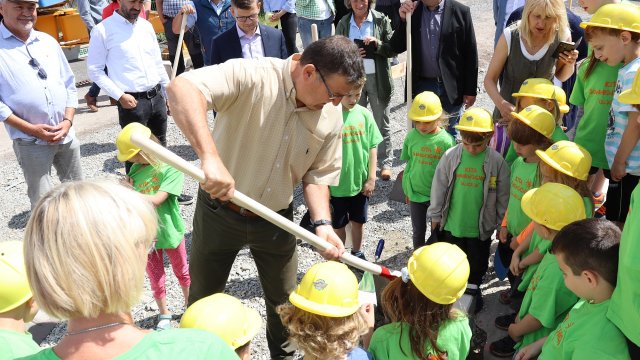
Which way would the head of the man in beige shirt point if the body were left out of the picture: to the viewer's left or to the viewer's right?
to the viewer's right

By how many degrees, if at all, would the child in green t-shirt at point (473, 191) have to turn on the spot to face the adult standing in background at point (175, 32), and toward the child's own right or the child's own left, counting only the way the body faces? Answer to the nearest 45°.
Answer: approximately 135° to the child's own right

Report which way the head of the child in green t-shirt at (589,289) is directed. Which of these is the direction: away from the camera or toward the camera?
away from the camera

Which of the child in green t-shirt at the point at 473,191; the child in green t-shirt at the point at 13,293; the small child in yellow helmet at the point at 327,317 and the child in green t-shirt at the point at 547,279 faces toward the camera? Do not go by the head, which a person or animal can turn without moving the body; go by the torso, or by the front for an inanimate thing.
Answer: the child in green t-shirt at the point at 473,191

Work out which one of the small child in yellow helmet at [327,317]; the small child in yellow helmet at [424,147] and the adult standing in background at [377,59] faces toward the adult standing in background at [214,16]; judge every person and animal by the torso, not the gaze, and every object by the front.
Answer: the small child in yellow helmet at [327,317]

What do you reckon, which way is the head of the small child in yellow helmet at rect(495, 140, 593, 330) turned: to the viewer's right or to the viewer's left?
to the viewer's left

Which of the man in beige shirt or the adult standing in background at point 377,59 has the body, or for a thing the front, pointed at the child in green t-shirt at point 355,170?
the adult standing in background

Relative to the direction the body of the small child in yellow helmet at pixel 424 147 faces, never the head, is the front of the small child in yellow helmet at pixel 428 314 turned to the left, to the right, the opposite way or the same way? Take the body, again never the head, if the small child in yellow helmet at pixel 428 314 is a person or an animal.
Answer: the opposite way

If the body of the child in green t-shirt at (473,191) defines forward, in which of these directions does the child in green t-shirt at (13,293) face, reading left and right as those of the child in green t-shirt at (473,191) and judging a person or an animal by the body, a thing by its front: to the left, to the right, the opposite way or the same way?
the opposite way

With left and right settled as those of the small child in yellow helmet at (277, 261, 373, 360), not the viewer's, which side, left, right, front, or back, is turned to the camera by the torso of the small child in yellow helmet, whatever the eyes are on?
back

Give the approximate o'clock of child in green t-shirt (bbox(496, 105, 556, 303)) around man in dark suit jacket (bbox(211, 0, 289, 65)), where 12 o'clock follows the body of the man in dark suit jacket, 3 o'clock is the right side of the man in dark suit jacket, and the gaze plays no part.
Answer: The child in green t-shirt is roughly at 11 o'clock from the man in dark suit jacket.

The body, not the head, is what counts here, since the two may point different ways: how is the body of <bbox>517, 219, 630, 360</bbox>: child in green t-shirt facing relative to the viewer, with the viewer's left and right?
facing to the left of the viewer

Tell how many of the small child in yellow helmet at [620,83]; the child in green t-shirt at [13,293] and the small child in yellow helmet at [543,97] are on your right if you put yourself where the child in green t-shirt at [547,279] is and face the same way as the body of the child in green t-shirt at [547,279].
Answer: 2

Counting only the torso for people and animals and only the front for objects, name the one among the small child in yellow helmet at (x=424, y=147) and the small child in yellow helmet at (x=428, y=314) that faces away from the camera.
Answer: the small child in yellow helmet at (x=428, y=314)

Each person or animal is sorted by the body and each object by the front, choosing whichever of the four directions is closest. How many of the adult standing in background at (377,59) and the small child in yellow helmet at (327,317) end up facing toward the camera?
1

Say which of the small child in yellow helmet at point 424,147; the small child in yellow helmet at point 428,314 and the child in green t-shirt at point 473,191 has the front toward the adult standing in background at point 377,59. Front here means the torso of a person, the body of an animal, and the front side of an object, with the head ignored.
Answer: the small child in yellow helmet at point 428,314

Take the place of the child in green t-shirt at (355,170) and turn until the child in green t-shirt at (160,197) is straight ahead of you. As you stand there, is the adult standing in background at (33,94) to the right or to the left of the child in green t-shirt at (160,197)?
right
